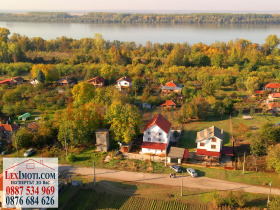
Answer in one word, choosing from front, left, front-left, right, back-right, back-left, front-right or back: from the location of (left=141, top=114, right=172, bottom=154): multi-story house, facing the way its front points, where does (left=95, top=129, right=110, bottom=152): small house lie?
right

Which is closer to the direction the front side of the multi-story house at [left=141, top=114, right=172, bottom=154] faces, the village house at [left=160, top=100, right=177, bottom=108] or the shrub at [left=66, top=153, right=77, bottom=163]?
the shrub

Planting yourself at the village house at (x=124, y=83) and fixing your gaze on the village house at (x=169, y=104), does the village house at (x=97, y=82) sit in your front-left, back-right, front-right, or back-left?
back-right

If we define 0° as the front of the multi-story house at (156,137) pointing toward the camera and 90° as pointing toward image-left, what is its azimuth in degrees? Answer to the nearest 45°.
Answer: approximately 0°

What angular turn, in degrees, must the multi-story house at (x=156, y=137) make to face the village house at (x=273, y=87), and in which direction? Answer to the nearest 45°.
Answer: approximately 135° to its left

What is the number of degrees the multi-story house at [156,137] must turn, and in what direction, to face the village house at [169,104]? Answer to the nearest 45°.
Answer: approximately 180°

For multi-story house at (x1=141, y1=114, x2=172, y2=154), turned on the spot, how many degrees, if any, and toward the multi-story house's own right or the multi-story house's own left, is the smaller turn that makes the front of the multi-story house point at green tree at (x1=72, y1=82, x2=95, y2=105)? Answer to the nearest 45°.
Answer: approximately 135° to the multi-story house's own right

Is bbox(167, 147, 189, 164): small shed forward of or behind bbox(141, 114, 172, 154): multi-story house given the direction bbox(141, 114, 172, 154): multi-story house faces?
forward

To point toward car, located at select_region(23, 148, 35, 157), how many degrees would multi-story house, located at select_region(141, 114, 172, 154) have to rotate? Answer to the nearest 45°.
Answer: approximately 90° to its right

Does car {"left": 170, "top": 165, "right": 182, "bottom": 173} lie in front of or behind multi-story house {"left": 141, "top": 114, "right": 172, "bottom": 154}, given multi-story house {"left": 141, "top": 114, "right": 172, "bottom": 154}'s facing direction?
in front

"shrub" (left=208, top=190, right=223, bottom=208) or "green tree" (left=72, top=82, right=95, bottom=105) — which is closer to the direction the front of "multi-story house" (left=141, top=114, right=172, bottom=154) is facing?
the shrub

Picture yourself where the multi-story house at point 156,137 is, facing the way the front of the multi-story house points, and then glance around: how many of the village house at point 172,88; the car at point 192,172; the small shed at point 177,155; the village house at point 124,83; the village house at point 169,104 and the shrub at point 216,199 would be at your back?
3
